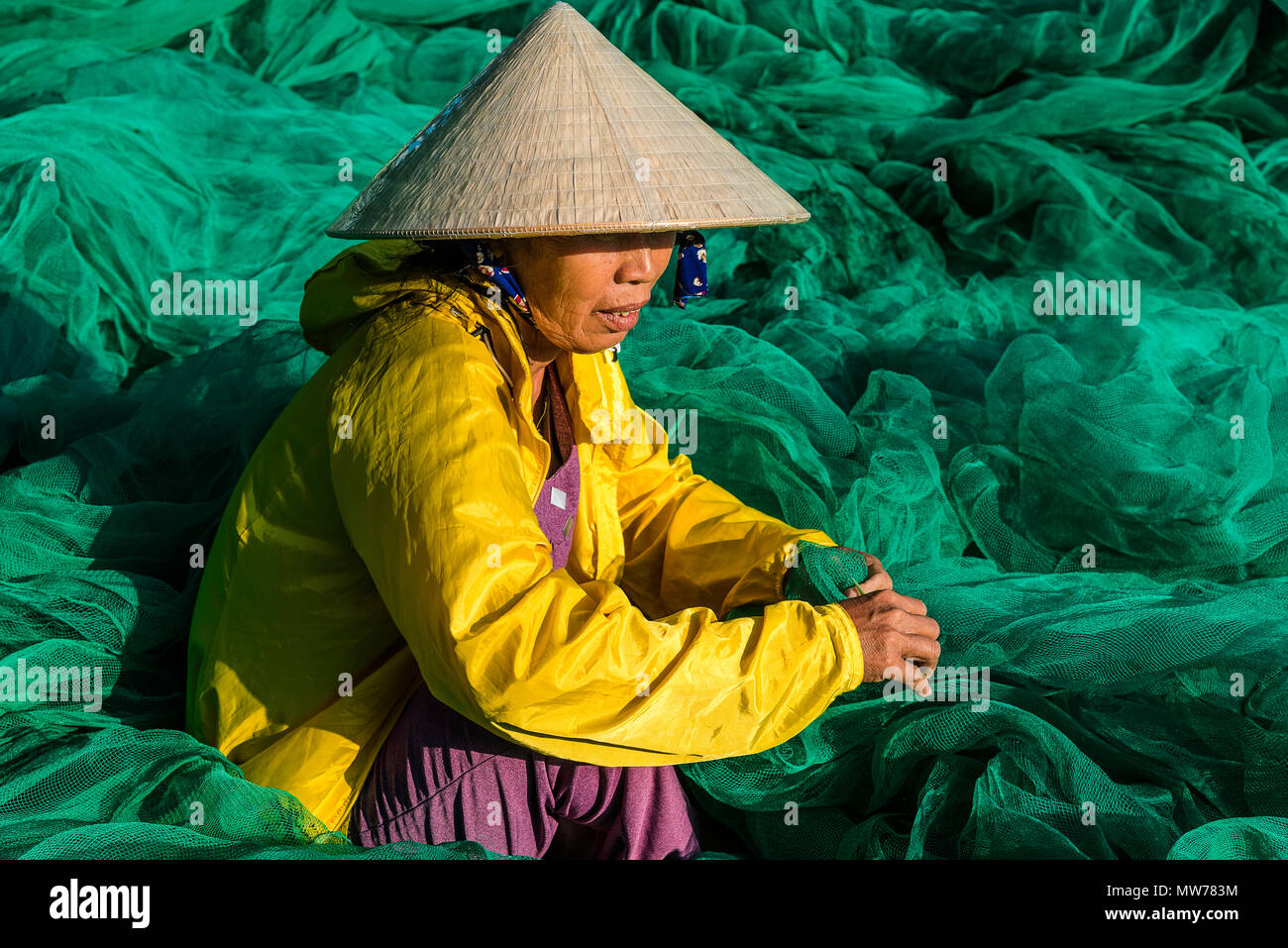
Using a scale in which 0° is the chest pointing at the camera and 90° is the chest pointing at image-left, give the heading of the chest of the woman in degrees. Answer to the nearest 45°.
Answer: approximately 315°
